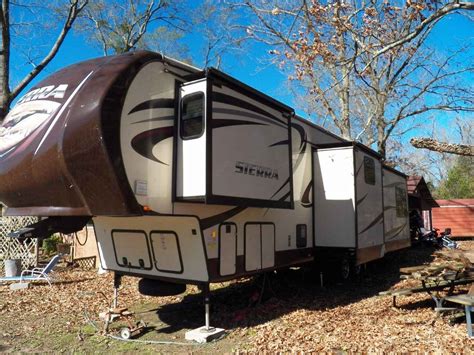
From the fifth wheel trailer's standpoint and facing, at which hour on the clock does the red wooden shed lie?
The red wooden shed is roughly at 6 o'clock from the fifth wheel trailer.

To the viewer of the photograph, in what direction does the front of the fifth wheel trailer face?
facing the viewer and to the left of the viewer
